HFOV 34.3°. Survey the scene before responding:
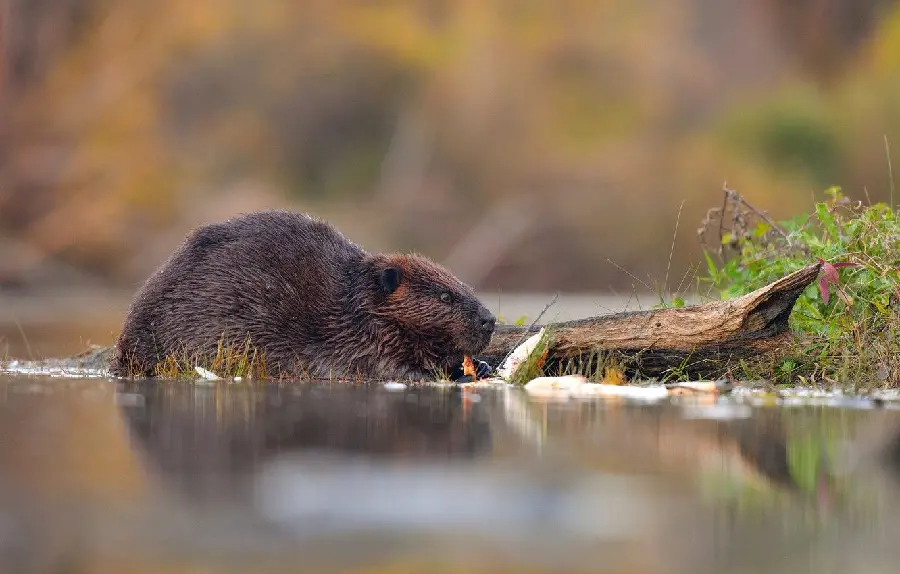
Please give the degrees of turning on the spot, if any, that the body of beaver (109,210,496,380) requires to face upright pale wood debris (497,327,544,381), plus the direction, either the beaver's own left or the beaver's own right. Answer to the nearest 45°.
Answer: approximately 45° to the beaver's own right

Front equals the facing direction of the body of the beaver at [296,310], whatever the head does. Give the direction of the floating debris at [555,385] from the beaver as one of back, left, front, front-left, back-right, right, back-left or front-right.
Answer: front-right

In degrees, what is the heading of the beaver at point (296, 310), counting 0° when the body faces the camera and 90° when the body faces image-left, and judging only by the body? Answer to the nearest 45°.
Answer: approximately 270°

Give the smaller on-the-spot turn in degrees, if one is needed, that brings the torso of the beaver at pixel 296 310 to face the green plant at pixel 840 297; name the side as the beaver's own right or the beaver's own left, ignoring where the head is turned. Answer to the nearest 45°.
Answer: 0° — it already faces it

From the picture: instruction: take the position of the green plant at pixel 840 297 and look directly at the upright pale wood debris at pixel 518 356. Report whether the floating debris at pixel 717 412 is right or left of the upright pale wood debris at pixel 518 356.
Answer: left

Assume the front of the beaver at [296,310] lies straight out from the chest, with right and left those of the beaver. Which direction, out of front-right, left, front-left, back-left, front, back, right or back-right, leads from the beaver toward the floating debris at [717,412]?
front-right

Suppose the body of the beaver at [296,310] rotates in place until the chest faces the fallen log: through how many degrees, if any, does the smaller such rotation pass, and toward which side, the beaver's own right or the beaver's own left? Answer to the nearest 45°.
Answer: approximately 45° to the beaver's own right

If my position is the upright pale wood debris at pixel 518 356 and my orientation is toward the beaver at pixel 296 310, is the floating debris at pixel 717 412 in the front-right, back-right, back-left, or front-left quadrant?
back-left
